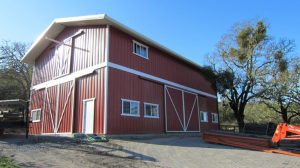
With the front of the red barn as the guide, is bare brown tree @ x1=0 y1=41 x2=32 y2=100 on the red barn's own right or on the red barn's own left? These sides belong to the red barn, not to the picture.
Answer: on the red barn's own right

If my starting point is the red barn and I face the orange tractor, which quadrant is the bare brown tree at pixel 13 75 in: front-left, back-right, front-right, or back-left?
back-right
